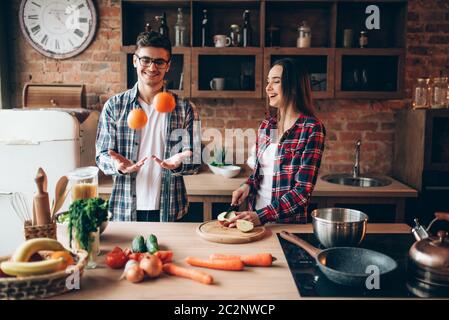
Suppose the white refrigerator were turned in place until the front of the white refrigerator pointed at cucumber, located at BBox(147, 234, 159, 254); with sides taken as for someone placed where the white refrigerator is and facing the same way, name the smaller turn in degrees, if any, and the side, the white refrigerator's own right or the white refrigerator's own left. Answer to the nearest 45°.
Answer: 0° — it already faces it

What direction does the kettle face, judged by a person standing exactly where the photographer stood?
facing to the left of the viewer

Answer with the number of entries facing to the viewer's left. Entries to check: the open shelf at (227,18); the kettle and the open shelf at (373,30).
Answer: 1

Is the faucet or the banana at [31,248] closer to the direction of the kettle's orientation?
the banana

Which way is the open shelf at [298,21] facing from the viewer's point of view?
toward the camera

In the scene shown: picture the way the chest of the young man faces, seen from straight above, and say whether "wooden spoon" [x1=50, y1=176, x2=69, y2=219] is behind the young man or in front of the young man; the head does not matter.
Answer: in front

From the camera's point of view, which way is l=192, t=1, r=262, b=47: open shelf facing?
toward the camera

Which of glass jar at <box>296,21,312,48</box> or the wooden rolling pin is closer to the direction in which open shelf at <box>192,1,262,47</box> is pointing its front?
the wooden rolling pin

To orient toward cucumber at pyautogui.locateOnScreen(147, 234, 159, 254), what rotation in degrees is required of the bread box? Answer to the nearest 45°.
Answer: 0° — it already faces it

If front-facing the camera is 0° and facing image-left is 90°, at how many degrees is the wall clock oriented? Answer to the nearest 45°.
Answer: approximately 0°

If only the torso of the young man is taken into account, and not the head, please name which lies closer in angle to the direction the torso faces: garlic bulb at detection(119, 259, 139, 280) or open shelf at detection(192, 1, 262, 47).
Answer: the garlic bulb

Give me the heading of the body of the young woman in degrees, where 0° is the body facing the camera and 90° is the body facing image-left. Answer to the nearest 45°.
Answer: approximately 45°

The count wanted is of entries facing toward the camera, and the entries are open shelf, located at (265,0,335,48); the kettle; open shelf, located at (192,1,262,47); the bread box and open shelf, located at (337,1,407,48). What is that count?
4

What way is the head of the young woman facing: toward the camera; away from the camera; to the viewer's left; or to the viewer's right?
to the viewer's left

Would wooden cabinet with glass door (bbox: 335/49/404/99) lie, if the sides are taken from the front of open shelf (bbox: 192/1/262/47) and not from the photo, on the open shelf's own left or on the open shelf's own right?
on the open shelf's own left

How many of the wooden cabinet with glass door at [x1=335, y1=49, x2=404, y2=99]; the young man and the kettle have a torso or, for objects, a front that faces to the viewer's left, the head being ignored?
1
